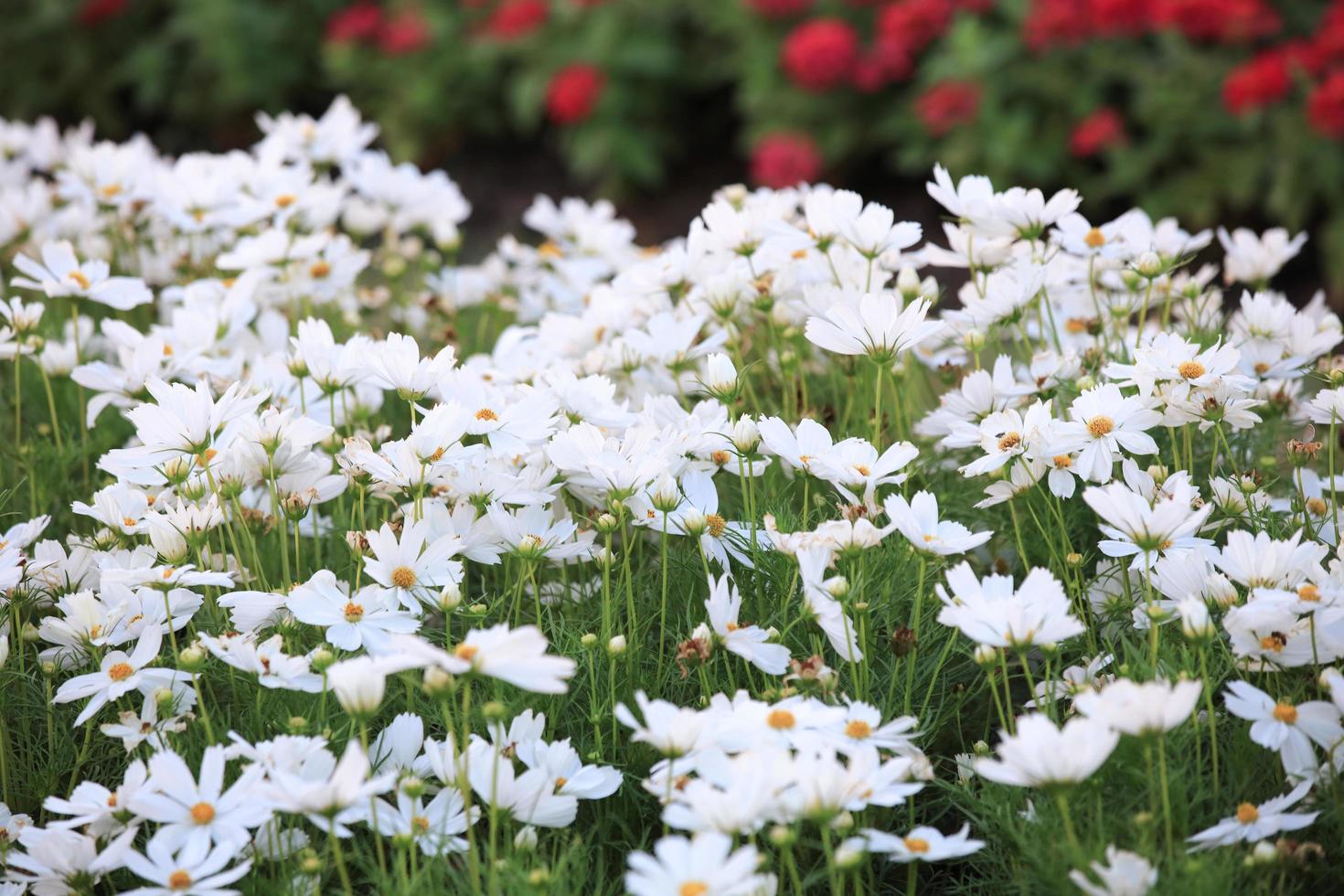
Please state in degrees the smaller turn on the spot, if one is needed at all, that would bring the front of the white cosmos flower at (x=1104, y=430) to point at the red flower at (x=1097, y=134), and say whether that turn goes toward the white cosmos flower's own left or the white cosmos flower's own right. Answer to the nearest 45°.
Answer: approximately 180°

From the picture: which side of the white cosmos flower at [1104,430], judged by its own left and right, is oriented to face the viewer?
front

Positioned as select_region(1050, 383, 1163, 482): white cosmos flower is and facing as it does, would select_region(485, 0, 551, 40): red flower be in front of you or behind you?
behind

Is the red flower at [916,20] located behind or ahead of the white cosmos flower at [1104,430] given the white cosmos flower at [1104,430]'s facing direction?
behind

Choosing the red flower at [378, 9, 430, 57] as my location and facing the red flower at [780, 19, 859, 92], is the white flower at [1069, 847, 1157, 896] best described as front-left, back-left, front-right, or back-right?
front-right

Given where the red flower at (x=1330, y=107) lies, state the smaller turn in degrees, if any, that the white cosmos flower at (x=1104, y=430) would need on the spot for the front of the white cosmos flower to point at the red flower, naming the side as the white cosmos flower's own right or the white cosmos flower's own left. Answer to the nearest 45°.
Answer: approximately 180°

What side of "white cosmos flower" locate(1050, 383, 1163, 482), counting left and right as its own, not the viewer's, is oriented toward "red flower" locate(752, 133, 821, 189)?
back

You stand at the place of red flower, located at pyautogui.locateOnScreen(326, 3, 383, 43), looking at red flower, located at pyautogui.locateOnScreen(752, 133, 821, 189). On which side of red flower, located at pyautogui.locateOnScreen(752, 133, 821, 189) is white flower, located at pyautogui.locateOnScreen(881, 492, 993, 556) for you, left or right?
right
